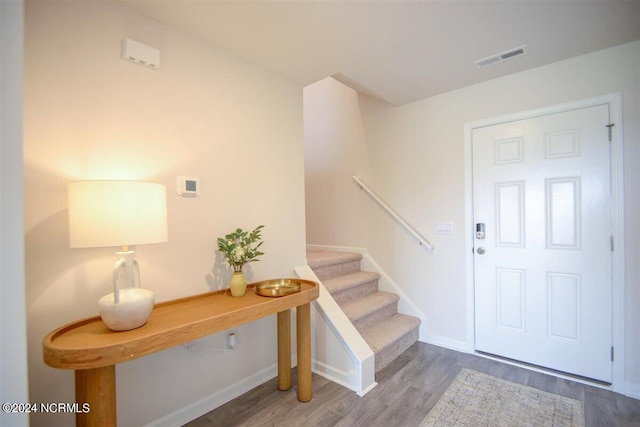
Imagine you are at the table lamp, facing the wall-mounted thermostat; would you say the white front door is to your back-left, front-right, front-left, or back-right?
front-right

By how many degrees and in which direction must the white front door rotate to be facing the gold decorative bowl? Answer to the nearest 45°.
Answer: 0° — it already faces it

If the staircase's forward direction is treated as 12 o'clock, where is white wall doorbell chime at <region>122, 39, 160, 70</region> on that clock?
The white wall doorbell chime is roughly at 3 o'clock from the staircase.

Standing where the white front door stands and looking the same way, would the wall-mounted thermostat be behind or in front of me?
in front

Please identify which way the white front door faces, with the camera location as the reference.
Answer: facing the viewer and to the left of the viewer

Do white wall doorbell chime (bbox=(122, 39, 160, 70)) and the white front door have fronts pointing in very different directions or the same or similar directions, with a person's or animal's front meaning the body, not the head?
very different directions

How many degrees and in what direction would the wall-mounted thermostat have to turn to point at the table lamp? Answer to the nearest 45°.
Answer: approximately 90° to its right

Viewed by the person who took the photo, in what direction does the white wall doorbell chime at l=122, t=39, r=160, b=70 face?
facing the viewer and to the right of the viewer

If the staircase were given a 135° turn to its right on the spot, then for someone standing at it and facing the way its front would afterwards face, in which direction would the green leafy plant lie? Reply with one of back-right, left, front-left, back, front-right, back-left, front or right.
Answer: front-left
